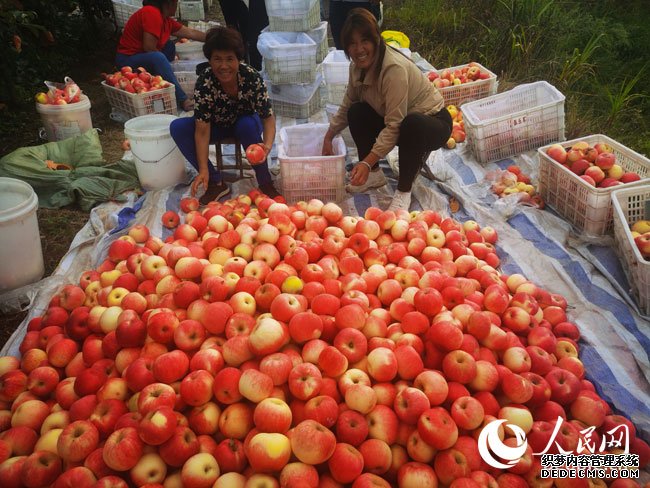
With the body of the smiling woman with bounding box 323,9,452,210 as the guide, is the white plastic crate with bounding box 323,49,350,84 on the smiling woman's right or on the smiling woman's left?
on the smiling woman's right

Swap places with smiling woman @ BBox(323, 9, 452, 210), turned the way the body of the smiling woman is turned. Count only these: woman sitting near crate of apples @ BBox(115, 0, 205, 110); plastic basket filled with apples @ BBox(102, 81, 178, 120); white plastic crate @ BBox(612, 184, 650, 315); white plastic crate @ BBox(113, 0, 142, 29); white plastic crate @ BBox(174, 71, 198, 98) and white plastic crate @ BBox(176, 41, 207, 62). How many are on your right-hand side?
5

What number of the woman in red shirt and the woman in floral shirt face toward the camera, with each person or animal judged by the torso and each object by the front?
1

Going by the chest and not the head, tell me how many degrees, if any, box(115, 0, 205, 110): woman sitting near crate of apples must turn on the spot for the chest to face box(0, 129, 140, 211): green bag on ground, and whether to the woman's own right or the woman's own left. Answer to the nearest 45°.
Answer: approximately 90° to the woman's own right

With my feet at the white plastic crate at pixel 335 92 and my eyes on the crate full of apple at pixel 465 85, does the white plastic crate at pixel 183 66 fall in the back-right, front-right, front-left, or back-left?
back-left

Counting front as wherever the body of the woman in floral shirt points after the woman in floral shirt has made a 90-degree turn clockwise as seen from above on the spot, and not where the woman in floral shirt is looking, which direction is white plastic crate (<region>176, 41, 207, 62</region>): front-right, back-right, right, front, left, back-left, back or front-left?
right

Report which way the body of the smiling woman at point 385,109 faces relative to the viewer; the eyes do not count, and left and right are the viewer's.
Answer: facing the viewer and to the left of the viewer

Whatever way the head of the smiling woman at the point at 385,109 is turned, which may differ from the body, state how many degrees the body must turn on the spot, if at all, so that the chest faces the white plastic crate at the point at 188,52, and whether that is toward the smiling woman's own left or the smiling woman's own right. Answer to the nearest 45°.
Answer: approximately 90° to the smiling woman's own right

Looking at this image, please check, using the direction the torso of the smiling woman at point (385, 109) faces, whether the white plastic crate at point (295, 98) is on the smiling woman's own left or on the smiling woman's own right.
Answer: on the smiling woman's own right

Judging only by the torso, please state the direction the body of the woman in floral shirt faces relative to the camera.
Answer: toward the camera
